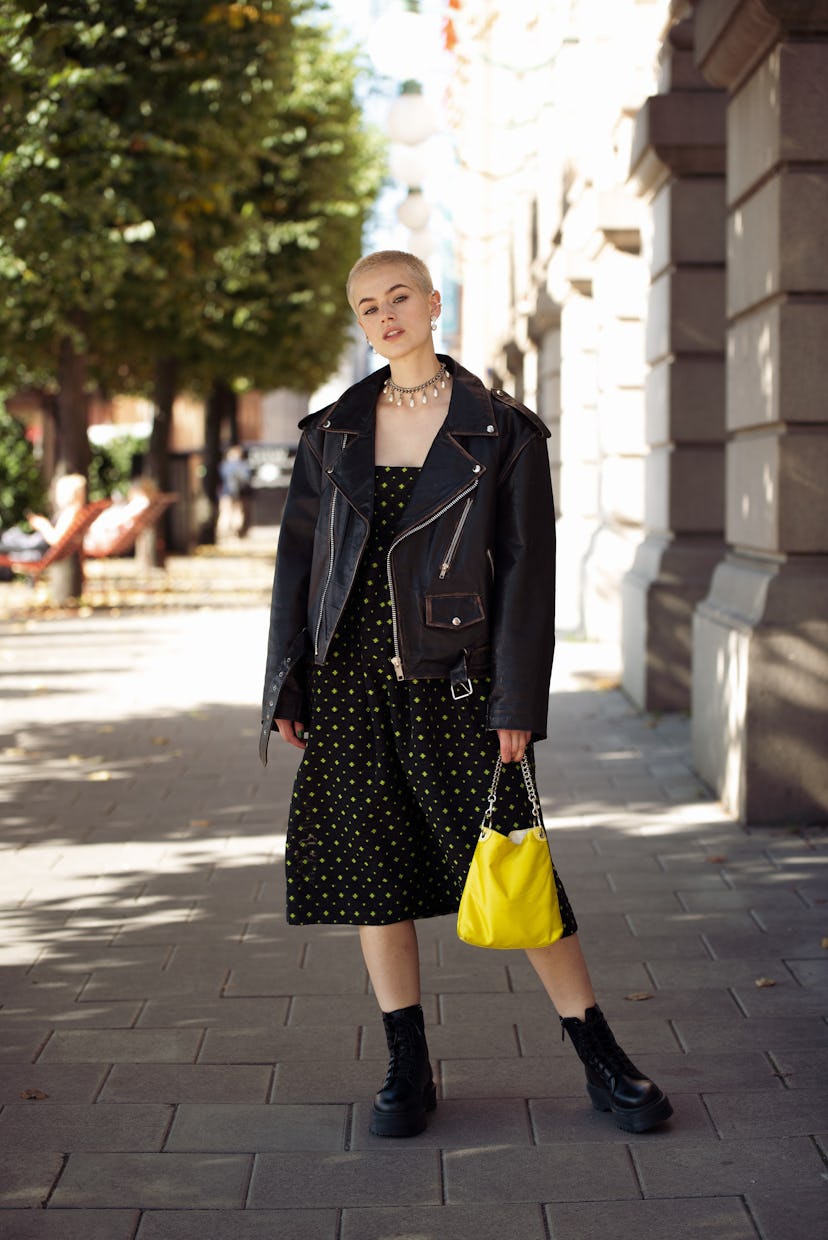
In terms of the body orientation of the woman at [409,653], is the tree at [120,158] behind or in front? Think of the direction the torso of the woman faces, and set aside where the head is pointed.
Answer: behind

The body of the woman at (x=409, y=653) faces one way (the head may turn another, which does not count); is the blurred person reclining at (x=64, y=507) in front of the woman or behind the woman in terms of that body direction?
behind

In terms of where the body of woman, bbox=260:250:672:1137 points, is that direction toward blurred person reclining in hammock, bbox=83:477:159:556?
no

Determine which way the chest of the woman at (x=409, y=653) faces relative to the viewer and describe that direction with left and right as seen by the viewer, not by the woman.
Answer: facing the viewer

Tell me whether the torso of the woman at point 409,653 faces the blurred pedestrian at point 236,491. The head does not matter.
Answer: no

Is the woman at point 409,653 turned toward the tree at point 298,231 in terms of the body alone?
no
